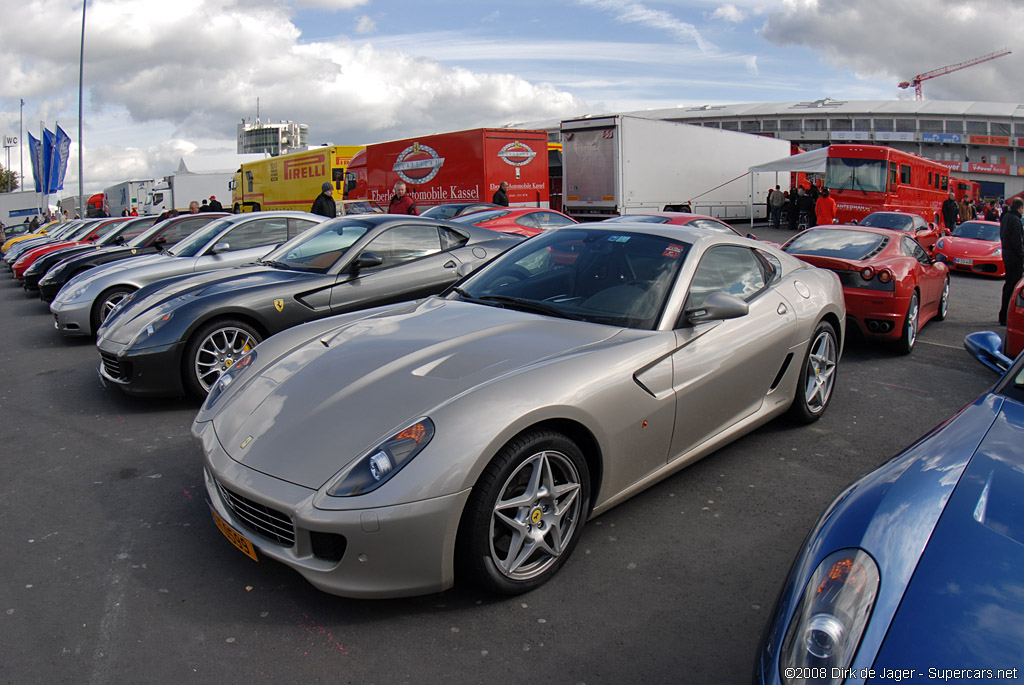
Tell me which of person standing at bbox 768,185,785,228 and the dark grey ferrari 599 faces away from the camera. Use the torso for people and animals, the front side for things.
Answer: the person standing

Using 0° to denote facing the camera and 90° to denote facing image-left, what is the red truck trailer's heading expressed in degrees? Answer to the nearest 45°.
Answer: approximately 135°

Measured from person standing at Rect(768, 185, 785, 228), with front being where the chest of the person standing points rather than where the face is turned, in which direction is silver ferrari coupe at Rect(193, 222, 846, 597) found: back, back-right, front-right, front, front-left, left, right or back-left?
back

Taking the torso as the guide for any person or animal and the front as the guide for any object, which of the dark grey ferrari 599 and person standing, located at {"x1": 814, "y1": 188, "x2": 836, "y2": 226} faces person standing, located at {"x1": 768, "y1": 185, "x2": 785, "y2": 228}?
person standing, located at {"x1": 814, "y1": 188, "x2": 836, "y2": 226}

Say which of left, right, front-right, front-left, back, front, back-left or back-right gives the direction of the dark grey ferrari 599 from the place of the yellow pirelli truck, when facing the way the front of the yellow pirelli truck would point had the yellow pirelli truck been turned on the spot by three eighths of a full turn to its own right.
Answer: right

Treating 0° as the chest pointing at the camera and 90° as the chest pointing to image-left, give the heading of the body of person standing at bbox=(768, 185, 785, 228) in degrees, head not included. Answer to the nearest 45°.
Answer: approximately 180°

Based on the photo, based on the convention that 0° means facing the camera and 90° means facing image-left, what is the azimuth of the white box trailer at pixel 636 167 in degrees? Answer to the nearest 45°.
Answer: approximately 225°
